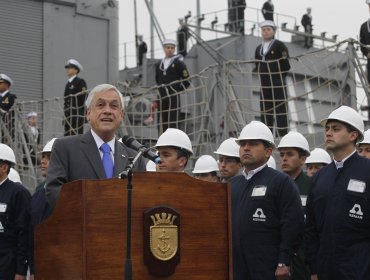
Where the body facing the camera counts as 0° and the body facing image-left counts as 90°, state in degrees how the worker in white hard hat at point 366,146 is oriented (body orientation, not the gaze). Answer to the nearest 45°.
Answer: approximately 45°

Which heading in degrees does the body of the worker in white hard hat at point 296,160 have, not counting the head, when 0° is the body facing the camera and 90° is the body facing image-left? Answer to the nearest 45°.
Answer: approximately 45°

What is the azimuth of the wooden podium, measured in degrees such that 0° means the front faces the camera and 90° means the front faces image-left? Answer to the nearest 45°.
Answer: approximately 315°

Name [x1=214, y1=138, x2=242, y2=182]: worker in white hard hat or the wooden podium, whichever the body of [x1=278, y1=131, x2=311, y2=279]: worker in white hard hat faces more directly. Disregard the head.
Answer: the wooden podium

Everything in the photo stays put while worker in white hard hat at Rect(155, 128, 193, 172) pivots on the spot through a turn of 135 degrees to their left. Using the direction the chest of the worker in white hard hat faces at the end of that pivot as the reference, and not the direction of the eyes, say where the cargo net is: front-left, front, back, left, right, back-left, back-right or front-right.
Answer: left
